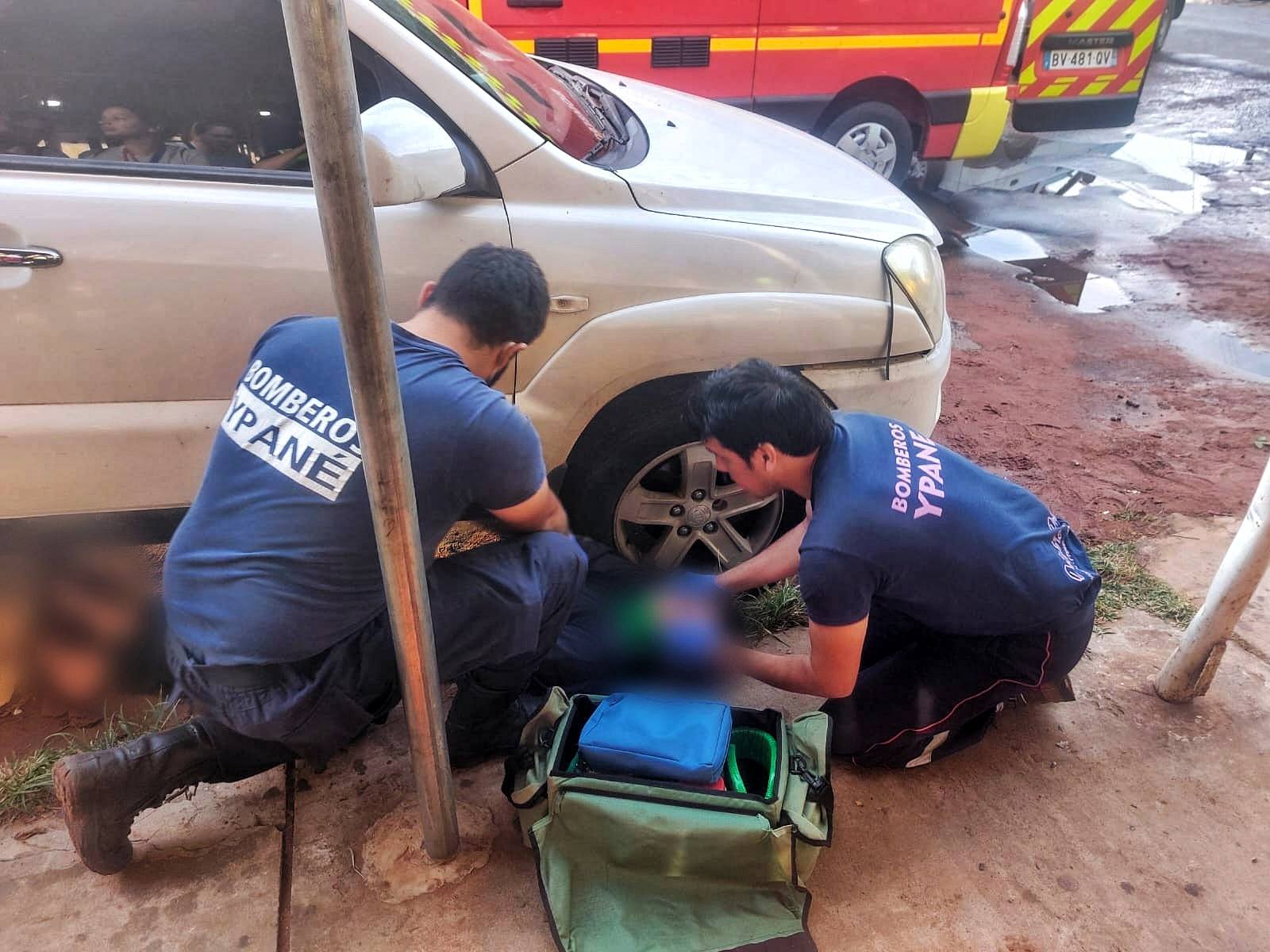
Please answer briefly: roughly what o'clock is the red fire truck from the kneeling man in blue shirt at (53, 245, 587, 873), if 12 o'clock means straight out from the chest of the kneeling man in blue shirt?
The red fire truck is roughly at 12 o'clock from the kneeling man in blue shirt.

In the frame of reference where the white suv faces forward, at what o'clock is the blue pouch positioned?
The blue pouch is roughly at 2 o'clock from the white suv.

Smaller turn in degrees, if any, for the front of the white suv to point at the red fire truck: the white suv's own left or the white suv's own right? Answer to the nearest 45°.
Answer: approximately 45° to the white suv's own left

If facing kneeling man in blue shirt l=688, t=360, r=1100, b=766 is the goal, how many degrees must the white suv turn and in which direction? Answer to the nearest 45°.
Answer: approximately 45° to its right

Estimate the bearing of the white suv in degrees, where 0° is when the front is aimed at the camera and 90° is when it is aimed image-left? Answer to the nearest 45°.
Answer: approximately 270°

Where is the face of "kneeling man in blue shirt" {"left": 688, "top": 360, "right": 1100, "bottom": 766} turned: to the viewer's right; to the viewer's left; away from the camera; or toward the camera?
to the viewer's left

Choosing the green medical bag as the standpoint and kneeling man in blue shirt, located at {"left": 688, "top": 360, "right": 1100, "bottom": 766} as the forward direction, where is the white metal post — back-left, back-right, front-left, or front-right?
front-right

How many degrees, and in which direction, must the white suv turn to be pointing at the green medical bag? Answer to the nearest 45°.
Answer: approximately 90° to its right

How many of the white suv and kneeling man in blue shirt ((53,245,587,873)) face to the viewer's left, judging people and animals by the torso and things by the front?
0

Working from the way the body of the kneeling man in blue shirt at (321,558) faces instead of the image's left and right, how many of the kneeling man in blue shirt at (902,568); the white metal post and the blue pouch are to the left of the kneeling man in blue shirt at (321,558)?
0

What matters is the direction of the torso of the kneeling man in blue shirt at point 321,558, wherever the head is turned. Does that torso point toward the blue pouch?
no

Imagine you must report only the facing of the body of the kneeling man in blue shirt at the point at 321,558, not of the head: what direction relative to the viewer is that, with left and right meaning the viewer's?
facing away from the viewer and to the right of the viewer

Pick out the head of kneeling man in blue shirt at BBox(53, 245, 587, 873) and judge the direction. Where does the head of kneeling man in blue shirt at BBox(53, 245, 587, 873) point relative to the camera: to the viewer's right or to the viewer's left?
to the viewer's right
